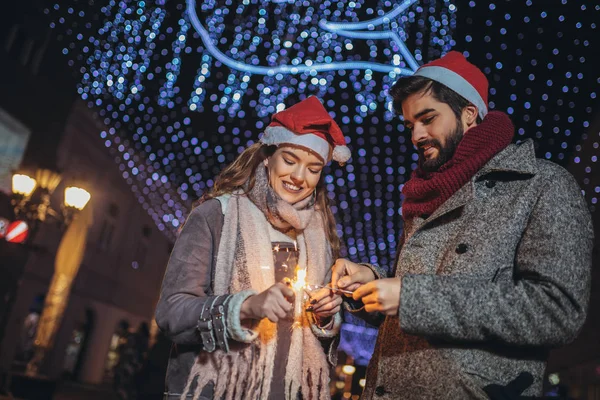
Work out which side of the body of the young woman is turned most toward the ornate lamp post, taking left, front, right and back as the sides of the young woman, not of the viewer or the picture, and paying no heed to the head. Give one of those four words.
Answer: back

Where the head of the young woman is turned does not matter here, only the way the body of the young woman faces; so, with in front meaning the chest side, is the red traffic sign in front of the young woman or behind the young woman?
behind

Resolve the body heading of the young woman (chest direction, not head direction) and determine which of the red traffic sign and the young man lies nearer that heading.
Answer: the young man

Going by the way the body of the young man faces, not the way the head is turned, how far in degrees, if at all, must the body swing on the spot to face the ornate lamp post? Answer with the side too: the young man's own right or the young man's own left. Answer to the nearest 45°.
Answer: approximately 90° to the young man's own right

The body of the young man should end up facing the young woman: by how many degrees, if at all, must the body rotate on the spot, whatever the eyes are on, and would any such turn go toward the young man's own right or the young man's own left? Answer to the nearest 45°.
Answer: approximately 45° to the young man's own right

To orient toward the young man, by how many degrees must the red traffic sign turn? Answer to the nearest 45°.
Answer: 0° — it already faces them

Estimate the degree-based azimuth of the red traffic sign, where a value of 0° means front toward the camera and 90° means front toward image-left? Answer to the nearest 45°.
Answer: approximately 0°

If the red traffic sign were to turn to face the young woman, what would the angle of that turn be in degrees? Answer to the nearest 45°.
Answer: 0° — it already faces them
